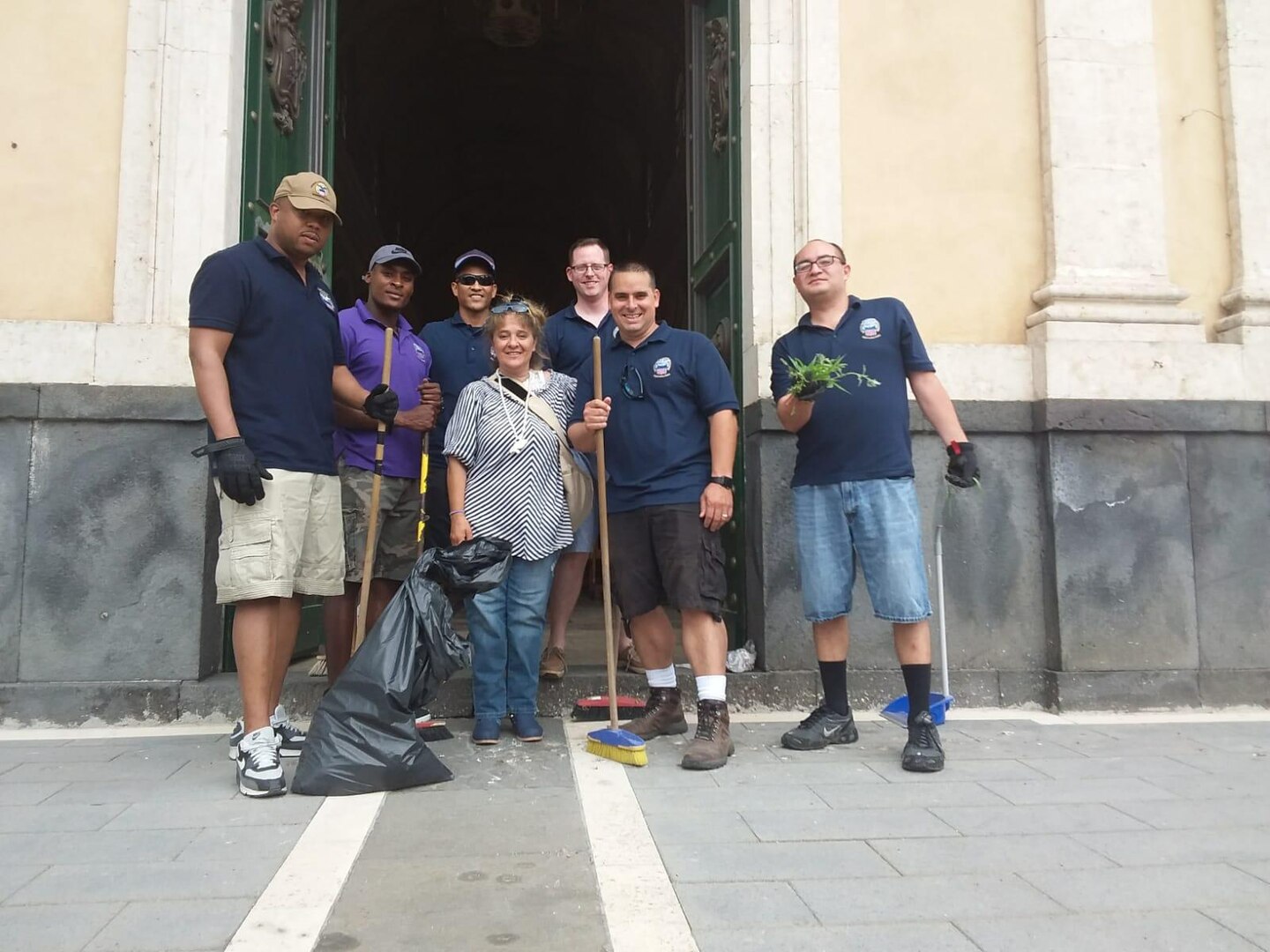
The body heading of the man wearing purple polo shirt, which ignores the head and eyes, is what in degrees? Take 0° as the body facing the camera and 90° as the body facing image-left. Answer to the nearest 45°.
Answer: approximately 315°

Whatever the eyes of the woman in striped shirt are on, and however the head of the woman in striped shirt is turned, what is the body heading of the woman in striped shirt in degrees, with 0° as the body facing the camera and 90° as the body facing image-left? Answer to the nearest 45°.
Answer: approximately 0°

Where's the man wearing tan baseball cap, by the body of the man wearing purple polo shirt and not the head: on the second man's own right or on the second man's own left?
on the second man's own right

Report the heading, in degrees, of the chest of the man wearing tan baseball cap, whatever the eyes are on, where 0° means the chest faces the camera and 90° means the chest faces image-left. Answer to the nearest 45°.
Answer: approximately 315°

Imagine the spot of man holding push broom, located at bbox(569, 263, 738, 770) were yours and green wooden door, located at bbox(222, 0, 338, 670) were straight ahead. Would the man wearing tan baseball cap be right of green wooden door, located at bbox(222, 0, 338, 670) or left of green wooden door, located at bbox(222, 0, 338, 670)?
left
